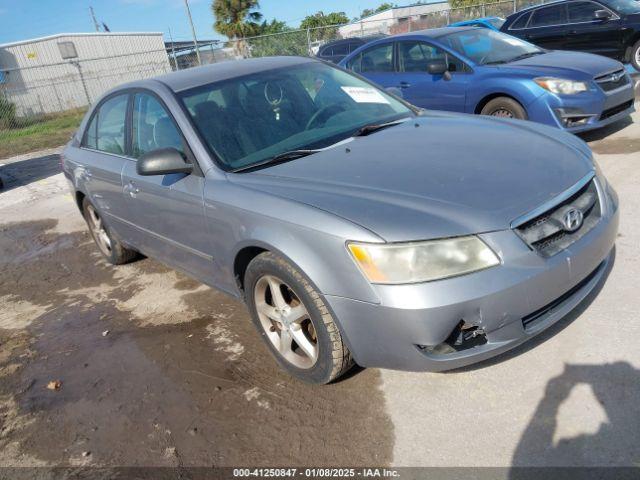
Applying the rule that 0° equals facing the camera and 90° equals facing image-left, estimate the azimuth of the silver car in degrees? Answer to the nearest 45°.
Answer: approximately 315°

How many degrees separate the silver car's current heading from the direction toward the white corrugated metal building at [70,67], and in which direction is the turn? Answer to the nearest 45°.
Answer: approximately 180°

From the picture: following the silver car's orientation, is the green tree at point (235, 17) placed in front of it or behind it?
behind

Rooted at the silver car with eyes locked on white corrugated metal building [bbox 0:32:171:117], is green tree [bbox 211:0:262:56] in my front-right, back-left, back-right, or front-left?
front-right
